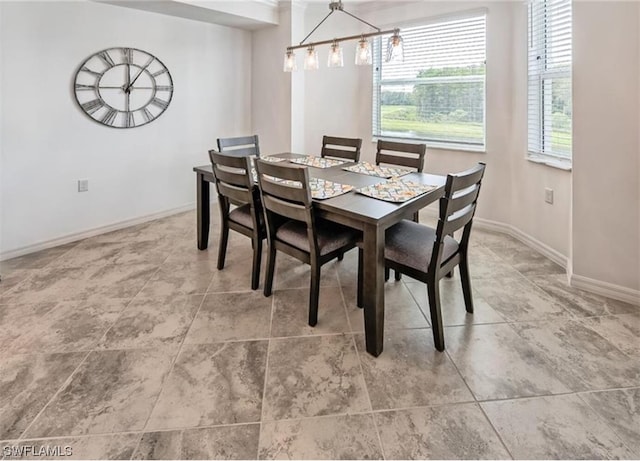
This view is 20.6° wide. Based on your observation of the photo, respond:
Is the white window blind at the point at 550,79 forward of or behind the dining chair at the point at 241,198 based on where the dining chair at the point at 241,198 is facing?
forward

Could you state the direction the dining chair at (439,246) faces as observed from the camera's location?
facing away from the viewer and to the left of the viewer

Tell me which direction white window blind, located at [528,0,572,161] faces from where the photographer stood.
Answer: facing the viewer and to the left of the viewer

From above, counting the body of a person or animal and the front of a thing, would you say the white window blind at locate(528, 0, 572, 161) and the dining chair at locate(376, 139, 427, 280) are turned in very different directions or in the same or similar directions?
same or similar directions

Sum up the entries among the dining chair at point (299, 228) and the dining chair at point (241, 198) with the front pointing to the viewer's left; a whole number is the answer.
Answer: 0

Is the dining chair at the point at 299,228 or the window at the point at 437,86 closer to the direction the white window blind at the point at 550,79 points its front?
the dining chair

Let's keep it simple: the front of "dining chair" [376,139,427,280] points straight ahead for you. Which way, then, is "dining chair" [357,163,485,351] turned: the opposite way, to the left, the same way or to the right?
to the right

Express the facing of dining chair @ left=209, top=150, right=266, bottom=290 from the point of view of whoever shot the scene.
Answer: facing away from the viewer and to the right of the viewer

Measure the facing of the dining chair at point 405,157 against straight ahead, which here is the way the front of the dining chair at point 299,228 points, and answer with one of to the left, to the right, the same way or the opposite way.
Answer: the opposite way

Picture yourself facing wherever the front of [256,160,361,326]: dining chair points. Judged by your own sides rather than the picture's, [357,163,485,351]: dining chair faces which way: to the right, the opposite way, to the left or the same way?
to the left

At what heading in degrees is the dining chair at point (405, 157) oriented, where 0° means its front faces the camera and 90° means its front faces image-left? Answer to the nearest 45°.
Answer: approximately 45°

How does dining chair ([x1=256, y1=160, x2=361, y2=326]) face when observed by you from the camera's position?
facing away from the viewer and to the right of the viewer

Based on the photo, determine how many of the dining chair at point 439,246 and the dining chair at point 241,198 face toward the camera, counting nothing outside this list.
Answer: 0
